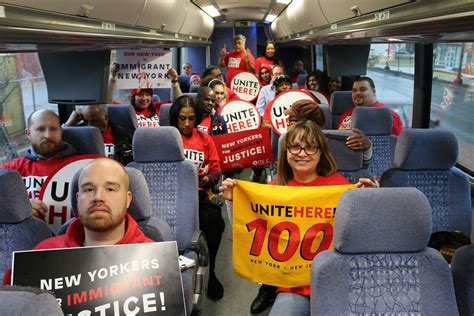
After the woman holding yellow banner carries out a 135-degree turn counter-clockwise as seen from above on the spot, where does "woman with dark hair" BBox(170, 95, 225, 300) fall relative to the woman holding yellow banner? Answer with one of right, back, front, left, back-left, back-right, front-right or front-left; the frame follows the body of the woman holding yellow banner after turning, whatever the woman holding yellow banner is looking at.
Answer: left

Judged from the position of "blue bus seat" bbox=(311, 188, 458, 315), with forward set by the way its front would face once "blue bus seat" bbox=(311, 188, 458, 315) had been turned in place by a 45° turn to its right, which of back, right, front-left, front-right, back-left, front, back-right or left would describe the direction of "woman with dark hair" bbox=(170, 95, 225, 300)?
right

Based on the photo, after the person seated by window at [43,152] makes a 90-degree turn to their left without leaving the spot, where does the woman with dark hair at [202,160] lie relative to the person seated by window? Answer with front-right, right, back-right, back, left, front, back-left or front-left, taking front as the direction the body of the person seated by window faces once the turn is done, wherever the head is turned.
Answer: front

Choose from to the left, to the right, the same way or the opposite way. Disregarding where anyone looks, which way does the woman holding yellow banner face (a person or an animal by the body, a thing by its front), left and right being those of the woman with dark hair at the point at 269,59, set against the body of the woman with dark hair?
the same way

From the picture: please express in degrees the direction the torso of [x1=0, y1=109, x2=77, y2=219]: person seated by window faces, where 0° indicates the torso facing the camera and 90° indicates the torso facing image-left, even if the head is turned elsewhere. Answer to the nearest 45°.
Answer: approximately 0°

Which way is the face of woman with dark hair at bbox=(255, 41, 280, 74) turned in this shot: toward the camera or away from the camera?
toward the camera

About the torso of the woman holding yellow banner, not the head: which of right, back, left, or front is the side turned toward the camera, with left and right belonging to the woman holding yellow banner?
front

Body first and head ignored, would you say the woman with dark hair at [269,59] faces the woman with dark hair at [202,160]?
yes

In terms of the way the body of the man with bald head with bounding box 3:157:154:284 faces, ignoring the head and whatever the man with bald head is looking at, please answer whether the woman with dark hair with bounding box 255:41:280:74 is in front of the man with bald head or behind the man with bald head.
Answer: behind

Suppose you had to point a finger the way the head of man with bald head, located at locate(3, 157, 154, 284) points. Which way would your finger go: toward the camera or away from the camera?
toward the camera

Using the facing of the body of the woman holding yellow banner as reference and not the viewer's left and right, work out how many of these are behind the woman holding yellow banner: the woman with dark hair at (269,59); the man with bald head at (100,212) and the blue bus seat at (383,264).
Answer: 1

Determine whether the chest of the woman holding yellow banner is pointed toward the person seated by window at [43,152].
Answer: no

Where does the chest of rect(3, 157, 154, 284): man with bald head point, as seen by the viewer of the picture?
toward the camera

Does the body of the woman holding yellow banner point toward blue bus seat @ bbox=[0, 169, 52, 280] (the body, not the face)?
no

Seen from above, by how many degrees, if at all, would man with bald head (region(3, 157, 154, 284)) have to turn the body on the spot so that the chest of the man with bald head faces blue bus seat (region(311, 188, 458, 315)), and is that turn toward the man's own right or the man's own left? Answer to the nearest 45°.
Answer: approximately 45° to the man's own left

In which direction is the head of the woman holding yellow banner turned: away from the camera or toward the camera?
toward the camera

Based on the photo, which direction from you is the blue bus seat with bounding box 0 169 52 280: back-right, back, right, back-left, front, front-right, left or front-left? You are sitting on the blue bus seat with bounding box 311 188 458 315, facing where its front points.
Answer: right
